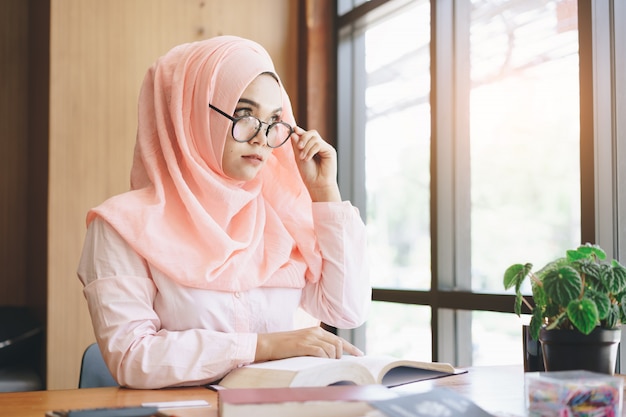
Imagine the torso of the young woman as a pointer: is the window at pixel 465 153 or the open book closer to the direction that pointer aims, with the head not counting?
the open book

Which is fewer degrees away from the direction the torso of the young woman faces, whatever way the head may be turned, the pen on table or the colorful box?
the colorful box

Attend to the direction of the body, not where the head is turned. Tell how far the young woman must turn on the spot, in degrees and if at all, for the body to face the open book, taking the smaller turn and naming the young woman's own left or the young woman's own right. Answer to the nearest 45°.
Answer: approximately 45° to the young woman's own right

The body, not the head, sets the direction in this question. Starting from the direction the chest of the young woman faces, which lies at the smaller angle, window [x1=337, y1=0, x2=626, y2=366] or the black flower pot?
the black flower pot

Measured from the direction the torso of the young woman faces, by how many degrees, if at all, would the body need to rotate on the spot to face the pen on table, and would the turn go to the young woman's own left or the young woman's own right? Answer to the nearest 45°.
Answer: approximately 45° to the young woman's own right

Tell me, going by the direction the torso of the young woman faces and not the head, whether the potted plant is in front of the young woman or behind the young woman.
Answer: in front

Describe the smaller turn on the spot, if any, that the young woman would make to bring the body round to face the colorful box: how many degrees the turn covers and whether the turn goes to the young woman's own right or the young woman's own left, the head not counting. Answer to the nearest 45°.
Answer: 0° — they already face it

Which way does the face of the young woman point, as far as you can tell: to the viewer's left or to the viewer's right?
to the viewer's right

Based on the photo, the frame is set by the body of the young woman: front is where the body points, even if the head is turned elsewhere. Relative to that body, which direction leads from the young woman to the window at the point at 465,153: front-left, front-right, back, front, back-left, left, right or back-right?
left

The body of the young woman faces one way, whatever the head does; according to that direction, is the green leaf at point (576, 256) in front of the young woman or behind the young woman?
in front
